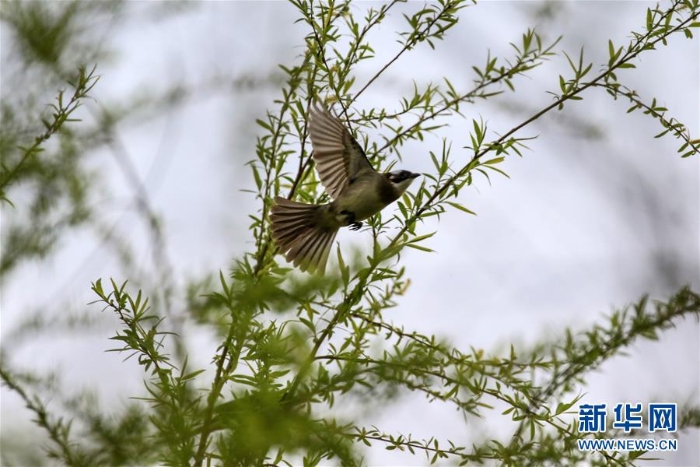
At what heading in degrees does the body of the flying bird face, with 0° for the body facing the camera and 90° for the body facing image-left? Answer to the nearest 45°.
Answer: approximately 270°
